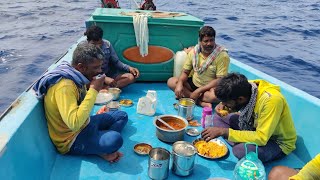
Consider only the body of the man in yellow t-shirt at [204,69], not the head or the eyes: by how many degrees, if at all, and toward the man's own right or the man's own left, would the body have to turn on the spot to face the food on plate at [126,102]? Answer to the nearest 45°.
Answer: approximately 45° to the man's own right

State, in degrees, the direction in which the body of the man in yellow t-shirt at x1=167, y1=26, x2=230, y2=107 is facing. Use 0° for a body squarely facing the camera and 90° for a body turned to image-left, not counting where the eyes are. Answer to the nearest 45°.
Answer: approximately 45°

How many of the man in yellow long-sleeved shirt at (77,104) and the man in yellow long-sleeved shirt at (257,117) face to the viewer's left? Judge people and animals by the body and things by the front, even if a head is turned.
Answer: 1

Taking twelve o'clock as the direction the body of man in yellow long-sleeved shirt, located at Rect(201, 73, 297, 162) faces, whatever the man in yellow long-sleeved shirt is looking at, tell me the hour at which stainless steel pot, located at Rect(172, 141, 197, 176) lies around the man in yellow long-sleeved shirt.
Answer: The stainless steel pot is roughly at 11 o'clock from the man in yellow long-sleeved shirt.

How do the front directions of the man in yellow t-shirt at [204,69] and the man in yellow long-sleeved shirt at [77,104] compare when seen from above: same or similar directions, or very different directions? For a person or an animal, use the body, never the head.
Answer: very different directions

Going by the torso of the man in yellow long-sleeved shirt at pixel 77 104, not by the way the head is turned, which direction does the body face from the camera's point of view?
to the viewer's right

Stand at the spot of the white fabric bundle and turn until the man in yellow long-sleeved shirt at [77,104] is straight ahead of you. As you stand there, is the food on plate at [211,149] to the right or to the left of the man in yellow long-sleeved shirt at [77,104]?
left

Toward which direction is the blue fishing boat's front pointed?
away from the camera

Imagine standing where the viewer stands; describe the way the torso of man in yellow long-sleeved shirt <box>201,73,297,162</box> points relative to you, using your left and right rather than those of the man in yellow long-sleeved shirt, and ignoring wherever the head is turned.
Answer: facing to the left of the viewer

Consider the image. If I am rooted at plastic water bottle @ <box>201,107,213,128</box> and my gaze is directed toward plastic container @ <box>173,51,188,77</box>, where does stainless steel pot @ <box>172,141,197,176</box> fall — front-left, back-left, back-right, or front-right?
back-left

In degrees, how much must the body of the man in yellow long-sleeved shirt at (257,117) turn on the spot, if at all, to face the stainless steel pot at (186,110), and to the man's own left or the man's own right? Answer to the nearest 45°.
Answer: approximately 45° to the man's own right
